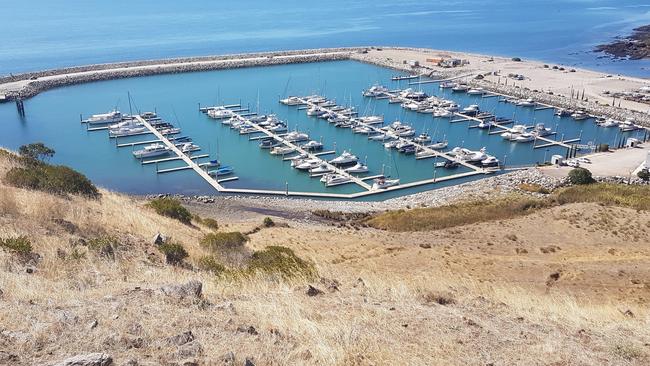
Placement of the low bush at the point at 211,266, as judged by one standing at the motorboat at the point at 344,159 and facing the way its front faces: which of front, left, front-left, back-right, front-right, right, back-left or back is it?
left

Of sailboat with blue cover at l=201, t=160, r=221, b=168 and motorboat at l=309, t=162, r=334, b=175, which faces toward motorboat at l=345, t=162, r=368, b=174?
motorboat at l=309, t=162, r=334, b=175

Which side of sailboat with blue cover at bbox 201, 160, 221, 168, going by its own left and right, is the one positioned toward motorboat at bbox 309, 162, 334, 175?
back

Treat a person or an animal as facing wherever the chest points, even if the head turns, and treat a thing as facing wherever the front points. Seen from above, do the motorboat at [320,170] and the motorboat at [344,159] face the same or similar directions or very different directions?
very different directions

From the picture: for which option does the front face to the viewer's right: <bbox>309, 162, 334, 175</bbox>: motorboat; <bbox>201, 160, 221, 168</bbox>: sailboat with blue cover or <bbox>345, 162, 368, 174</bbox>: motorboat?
<bbox>309, 162, 334, 175</bbox>: motorboat

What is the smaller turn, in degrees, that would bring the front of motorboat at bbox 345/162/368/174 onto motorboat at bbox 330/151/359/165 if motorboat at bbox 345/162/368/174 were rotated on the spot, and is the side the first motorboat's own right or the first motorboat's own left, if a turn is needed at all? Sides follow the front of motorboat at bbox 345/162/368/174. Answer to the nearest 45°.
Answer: approximately 45° to the first motorboat's own right

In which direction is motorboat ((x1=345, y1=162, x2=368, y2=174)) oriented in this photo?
to the viewer's left

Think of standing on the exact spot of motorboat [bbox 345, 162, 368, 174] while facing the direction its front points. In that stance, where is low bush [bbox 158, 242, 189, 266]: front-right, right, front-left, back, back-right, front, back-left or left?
left

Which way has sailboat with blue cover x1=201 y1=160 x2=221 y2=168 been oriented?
to the viewer's left

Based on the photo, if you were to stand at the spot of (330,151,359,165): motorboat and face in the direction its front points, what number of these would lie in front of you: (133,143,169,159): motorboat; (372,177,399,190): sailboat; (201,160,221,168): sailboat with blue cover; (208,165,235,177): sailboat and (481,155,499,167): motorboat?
3

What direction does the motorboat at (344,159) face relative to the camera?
to the viewer's left

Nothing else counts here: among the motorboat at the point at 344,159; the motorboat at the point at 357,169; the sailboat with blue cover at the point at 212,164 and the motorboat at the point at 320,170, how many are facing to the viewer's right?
1

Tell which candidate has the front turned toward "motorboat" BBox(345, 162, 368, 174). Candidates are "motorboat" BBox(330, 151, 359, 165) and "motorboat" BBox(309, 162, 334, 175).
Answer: "motorboat" BBox(309, 162, 334, 175)

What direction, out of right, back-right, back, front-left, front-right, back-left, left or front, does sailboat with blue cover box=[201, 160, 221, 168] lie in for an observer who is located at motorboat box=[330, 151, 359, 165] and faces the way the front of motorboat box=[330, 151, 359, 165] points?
front

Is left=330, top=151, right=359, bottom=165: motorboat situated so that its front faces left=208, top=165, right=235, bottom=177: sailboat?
yes

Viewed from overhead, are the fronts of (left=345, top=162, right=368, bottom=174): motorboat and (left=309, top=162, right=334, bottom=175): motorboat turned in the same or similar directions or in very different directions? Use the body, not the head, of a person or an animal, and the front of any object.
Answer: very different directions
